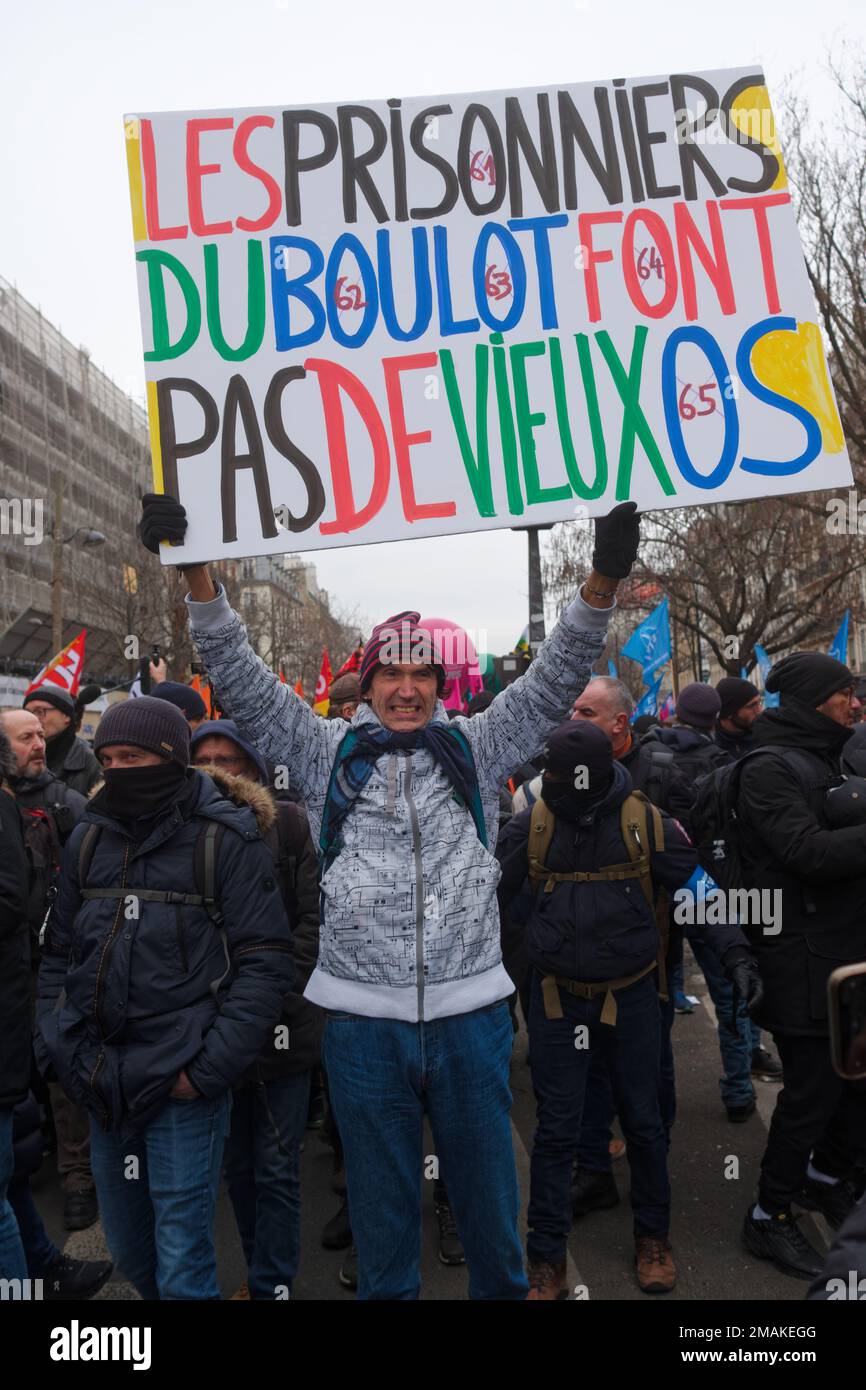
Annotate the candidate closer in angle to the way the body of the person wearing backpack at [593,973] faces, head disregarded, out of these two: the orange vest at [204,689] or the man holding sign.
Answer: the man holding sign

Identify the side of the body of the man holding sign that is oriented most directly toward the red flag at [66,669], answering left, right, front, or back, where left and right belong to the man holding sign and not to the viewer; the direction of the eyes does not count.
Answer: back

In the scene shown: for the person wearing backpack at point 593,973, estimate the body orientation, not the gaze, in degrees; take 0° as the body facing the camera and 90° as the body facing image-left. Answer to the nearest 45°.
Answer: approximately 0°

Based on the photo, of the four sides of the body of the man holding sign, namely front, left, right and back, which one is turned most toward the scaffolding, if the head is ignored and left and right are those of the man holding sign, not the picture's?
back

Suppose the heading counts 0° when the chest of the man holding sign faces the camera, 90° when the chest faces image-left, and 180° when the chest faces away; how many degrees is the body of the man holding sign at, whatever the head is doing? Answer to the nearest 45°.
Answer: approximately 0°
